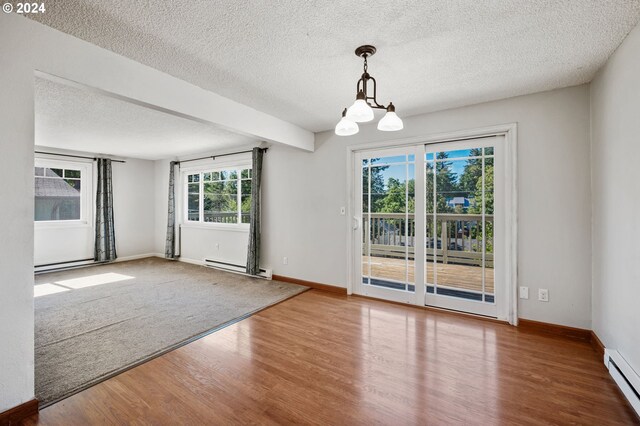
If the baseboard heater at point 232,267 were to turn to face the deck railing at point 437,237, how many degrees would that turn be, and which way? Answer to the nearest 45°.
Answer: approximately 90° to its left

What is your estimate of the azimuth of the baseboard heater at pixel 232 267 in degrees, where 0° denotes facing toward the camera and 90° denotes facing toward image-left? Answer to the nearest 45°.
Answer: approximately 45°

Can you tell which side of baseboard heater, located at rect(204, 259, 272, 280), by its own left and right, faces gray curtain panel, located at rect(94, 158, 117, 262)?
right

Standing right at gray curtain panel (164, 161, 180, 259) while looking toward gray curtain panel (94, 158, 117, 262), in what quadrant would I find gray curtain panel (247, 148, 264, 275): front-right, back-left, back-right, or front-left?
back-left

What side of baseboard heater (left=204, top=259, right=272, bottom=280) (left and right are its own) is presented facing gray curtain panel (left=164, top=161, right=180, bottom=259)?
right

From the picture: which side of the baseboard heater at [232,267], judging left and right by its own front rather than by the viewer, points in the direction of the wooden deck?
left

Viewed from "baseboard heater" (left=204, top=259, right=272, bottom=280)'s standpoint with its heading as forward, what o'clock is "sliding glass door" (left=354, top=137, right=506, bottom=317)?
The sliding glass door is roughly at 9 o'clock from the baseboard heater.

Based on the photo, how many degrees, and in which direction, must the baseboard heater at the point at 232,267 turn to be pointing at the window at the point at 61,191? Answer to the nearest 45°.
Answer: approximately 45° to its right
